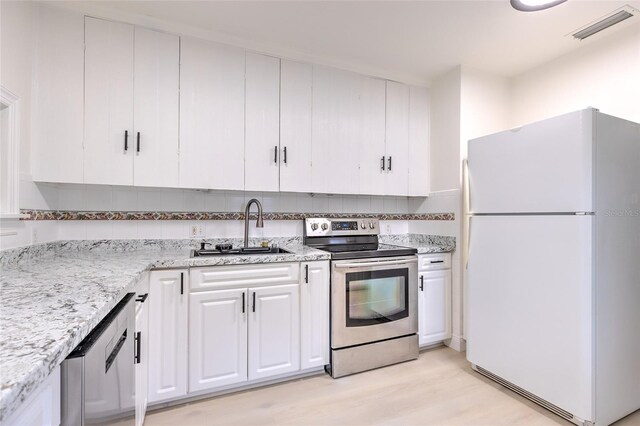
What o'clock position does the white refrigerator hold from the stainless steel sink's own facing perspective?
The white refrigerator is roughly at 10 o'clock from the stainless steel sink.

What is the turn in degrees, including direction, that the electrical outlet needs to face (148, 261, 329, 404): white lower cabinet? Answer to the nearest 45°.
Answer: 0° — it already faces it

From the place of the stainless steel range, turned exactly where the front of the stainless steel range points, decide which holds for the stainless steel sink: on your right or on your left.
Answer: on your right

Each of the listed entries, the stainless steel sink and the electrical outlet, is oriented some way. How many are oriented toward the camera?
2

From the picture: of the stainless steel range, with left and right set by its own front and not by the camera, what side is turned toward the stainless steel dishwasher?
right

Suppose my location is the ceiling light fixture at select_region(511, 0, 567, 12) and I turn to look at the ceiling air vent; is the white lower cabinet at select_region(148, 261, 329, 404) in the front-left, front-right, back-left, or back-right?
back-left
